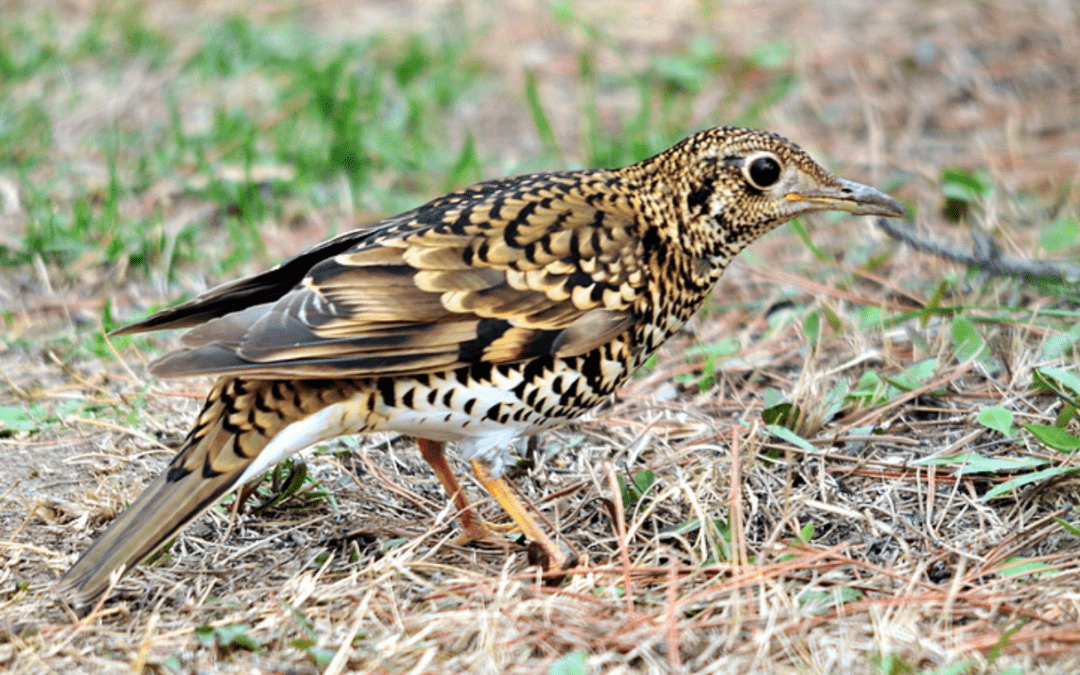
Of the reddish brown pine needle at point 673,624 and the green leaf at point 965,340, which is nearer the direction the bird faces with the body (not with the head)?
the green leaf

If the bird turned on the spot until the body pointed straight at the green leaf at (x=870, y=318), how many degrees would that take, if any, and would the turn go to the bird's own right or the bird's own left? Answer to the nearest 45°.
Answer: approximately 45° to the bird's own left

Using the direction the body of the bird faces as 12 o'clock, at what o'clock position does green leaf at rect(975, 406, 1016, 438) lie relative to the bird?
The green leaf is roughly at 12 o'clock from the bird.

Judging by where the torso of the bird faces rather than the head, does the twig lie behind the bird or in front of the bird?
in front

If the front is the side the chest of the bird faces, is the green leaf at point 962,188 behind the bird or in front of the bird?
in front

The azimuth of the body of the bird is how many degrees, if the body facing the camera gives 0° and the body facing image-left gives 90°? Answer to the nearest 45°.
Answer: approximately 270°

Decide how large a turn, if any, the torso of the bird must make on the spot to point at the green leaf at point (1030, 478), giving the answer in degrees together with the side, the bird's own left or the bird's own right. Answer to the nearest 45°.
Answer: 0° — it already faces it

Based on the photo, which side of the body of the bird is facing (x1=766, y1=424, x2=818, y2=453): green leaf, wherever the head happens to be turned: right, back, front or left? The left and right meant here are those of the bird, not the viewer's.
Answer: front
